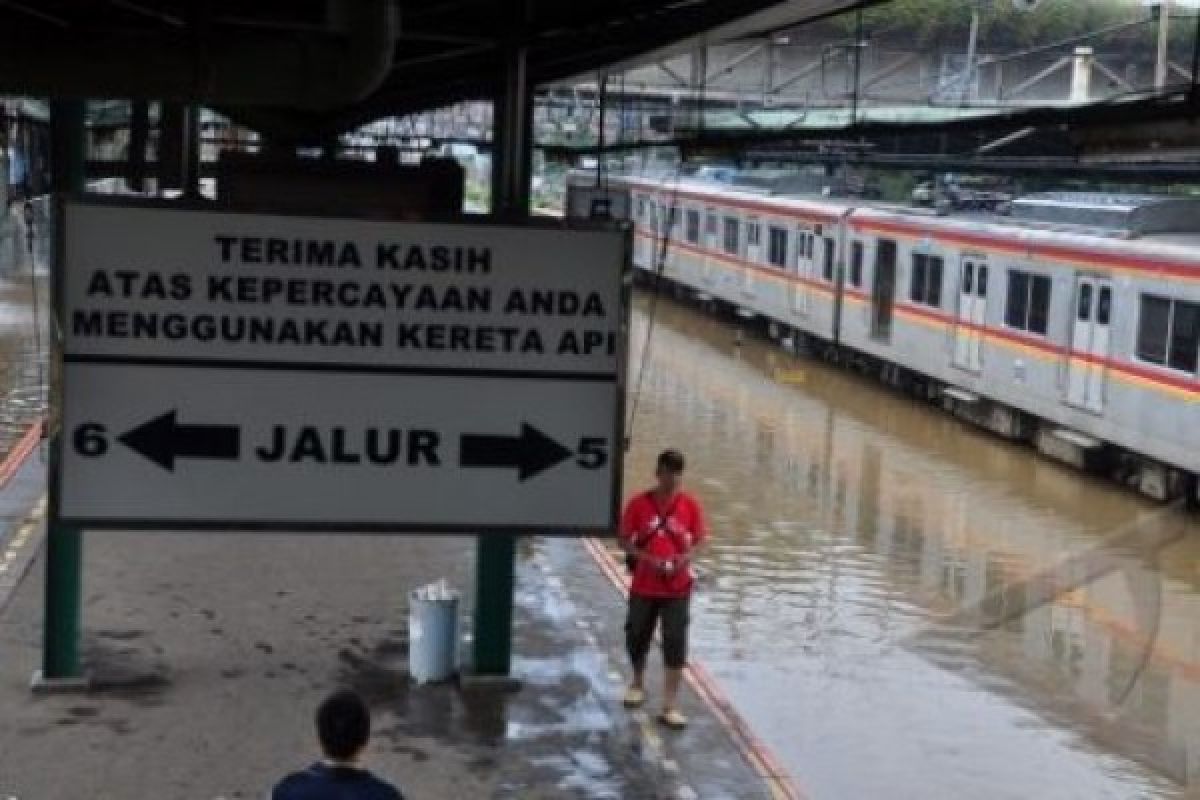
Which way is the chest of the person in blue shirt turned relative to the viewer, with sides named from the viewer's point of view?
facing away from the viewer

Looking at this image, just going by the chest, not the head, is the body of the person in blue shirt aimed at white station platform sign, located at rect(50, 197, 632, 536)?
yes

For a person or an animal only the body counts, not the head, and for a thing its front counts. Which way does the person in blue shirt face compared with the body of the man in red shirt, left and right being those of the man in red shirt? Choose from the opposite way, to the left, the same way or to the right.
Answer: the opposite way

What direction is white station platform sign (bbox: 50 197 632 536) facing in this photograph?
toward the camera

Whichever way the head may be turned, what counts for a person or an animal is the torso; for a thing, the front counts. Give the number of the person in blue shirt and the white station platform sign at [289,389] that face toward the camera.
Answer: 1

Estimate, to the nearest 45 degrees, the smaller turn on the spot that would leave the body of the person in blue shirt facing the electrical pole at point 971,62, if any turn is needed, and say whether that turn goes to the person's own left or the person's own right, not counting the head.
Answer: approximately 45° to the person's own right

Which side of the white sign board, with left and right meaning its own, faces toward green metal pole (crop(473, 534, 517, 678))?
back

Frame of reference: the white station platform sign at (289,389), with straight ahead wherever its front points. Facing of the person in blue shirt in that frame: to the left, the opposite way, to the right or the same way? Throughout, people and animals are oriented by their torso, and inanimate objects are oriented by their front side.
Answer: the opposite way

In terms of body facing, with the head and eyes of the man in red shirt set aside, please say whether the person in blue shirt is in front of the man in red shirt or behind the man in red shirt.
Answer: in front

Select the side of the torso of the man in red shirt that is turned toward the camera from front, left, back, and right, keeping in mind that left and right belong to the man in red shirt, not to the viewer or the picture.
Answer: front

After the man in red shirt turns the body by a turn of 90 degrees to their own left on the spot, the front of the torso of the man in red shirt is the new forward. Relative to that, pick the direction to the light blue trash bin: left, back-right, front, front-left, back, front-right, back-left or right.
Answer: back

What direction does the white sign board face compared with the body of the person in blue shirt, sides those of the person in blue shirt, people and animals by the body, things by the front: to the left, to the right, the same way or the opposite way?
the opposite way

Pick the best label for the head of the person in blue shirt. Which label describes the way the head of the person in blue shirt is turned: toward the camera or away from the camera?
away from the camera

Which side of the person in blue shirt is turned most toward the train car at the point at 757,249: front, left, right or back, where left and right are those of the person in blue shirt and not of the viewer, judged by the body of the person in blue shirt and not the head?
front

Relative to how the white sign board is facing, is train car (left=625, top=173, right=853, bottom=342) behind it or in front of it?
behind
